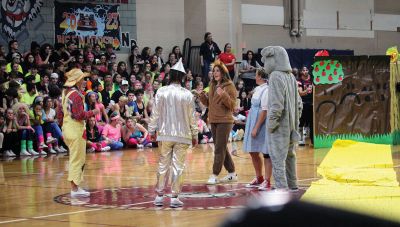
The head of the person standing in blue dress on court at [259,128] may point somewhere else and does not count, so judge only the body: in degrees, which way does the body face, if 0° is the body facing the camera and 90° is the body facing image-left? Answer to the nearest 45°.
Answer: approximately 90°

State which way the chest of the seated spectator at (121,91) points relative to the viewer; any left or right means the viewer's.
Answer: facing the viewer and to the right of the viewer

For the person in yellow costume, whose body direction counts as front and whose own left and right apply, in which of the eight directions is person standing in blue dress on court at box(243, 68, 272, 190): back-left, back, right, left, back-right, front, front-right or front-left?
front

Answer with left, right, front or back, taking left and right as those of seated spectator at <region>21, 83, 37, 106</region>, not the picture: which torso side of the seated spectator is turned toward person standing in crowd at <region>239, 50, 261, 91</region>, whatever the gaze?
left

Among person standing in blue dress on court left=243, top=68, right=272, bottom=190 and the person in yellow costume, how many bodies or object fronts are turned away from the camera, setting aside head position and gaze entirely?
0

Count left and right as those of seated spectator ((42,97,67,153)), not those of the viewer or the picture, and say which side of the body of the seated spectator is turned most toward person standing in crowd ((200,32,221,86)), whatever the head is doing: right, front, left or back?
left

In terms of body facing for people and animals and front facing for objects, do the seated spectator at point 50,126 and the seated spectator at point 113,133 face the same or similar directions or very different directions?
same or similar directions

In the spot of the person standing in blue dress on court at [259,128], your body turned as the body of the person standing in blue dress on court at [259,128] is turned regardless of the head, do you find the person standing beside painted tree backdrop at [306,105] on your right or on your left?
on your right

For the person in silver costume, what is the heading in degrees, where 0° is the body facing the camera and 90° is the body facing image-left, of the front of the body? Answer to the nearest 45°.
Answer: approximately 180°

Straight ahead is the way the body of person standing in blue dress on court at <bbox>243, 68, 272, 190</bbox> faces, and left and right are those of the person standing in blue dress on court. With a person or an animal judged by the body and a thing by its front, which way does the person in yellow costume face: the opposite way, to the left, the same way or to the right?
the opposite way

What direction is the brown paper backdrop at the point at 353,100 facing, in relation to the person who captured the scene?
facing the viewer

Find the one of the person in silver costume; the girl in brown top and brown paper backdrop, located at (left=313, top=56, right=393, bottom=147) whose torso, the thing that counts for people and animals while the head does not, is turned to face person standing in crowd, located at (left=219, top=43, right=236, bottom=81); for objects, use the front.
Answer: the person in silver costume
